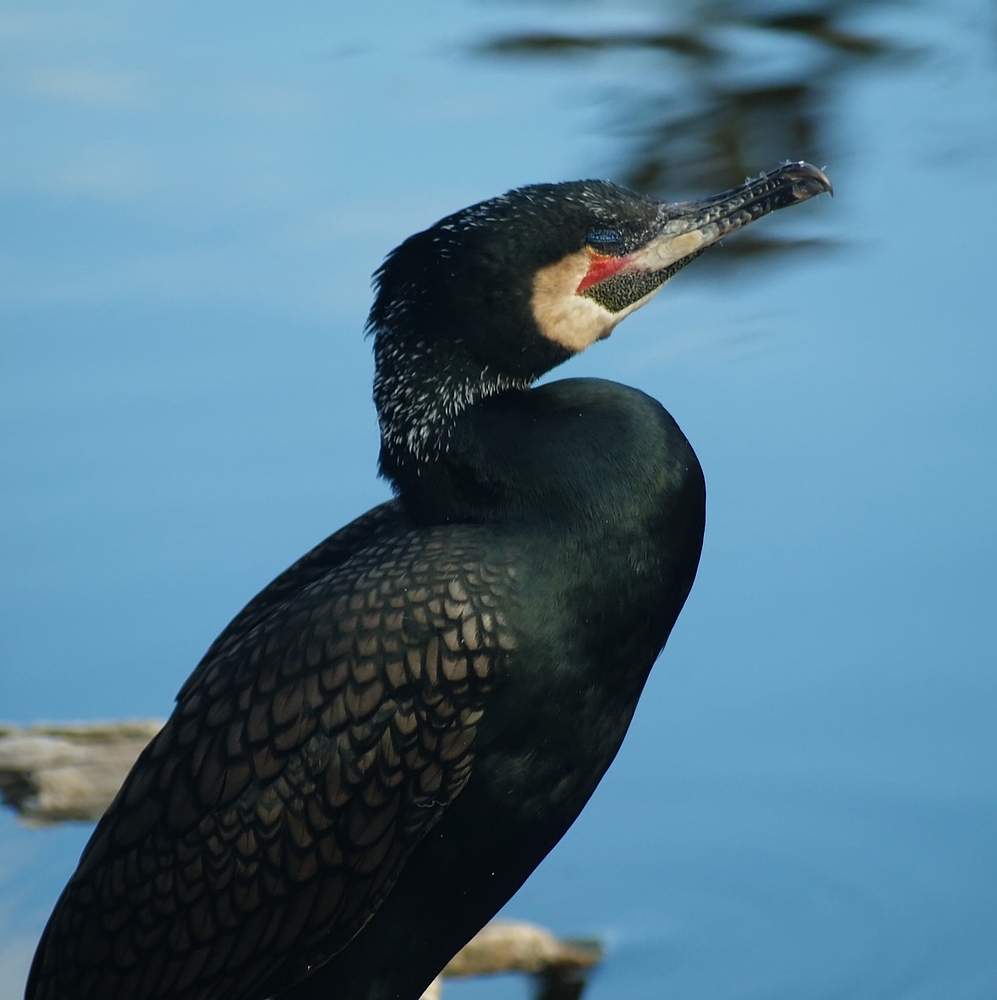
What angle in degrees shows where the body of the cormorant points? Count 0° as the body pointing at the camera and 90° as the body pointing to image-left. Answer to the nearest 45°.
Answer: approximately 270°
